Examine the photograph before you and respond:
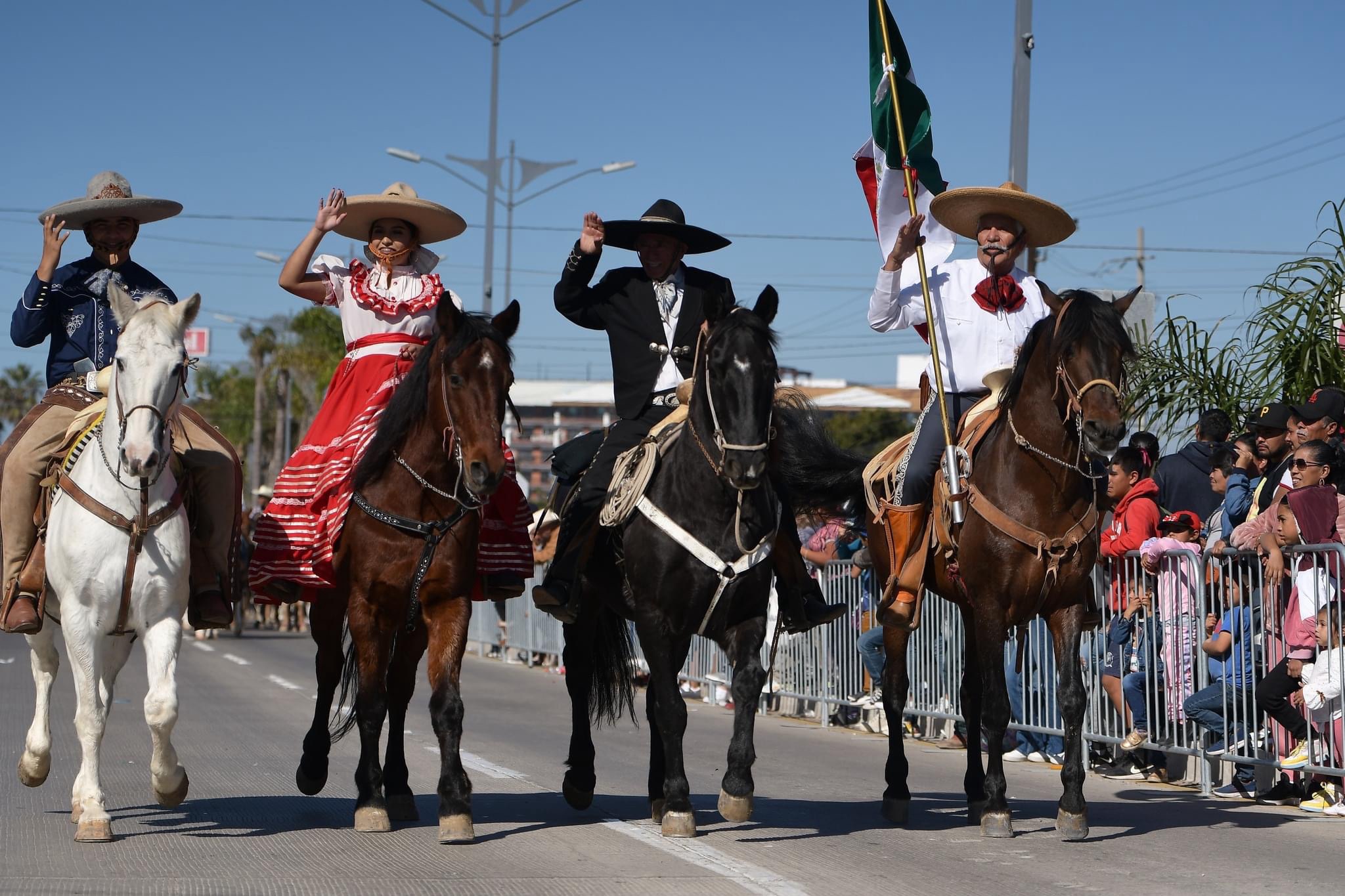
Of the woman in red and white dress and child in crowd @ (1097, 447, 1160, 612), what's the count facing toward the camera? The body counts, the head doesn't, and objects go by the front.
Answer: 1

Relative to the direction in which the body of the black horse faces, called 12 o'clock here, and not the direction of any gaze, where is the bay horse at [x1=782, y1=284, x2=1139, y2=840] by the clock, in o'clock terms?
The bay horse is roughly at 10 o'clock from the black horse.

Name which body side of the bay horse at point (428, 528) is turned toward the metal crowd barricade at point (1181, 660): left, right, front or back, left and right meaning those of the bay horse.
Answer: left

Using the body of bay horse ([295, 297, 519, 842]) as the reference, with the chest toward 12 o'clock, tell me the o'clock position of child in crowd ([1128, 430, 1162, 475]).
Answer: The child in crowd is roughly at 9 o'clock from the bay horse.

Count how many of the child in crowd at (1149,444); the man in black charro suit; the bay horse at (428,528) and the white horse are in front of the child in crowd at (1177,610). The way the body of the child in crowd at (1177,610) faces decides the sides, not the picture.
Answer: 3

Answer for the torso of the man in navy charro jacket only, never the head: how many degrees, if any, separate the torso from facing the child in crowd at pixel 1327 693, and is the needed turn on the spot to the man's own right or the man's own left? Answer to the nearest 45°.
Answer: approximately 90° to the man's own left

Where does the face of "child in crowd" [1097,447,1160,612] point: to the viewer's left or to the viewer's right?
to the viewer's left

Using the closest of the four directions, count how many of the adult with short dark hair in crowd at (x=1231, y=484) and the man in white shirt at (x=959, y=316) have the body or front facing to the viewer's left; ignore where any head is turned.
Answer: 1

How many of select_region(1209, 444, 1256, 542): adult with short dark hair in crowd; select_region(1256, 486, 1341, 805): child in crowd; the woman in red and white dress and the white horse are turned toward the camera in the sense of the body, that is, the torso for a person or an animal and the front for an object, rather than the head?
2

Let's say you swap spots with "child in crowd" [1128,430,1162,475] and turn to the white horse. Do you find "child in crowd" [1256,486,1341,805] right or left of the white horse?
left

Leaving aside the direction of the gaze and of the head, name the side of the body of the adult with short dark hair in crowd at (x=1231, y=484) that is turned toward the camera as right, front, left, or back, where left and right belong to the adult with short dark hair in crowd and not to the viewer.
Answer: left
